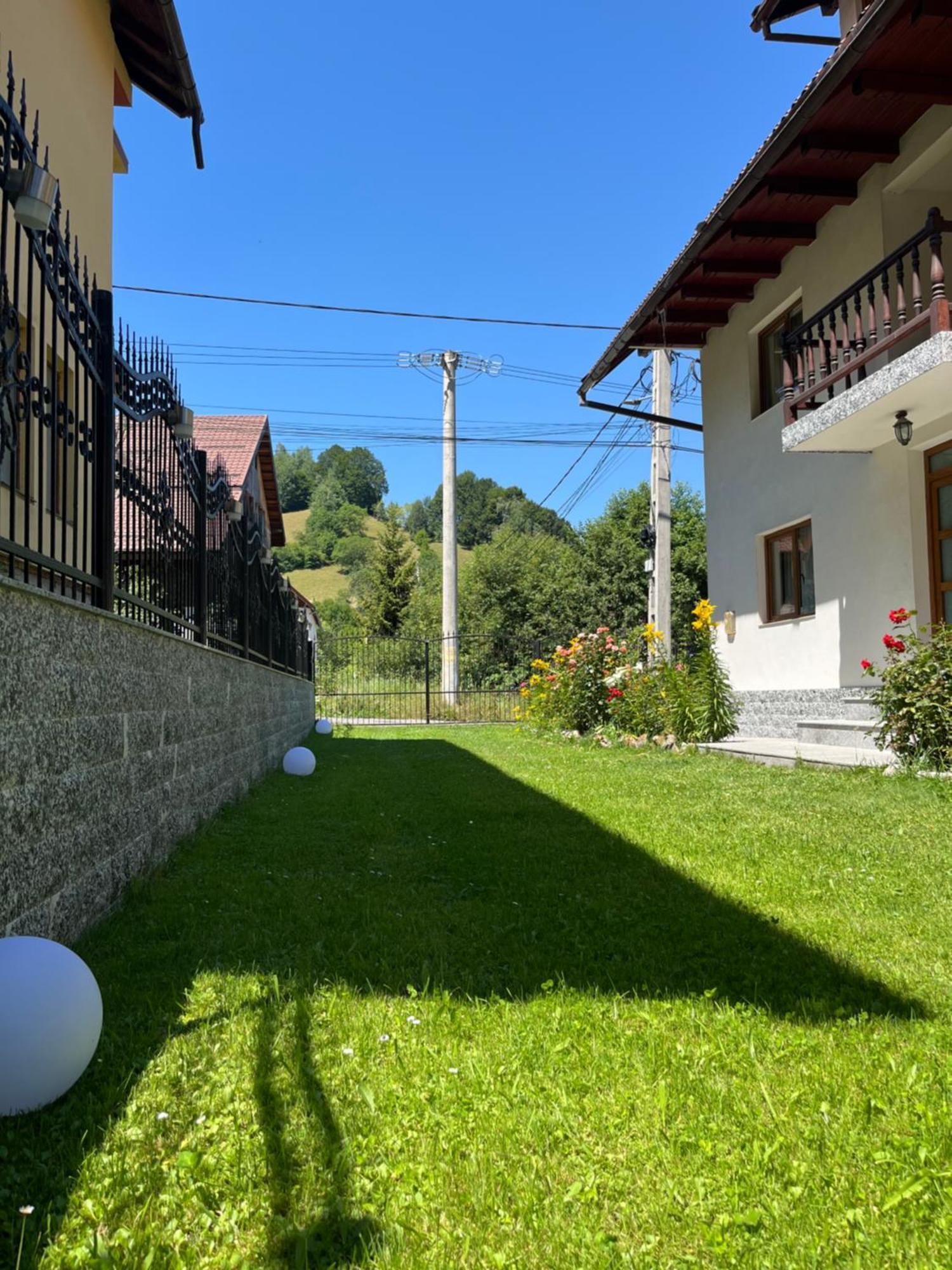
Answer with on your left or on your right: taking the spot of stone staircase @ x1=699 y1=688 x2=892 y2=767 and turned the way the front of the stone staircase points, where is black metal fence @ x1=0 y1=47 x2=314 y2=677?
on your left

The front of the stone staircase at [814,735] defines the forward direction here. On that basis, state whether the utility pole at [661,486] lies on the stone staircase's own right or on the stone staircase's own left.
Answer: on the stone staircase's own right

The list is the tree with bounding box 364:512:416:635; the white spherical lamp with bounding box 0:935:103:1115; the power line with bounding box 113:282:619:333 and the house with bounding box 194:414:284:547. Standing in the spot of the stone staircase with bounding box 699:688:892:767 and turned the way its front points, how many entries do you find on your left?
1

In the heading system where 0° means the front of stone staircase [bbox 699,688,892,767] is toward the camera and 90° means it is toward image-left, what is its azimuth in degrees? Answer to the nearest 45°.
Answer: approximately 90°

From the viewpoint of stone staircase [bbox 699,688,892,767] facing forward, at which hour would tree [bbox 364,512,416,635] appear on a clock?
The tree is roughly at 2 o'clock from the stone staircase.

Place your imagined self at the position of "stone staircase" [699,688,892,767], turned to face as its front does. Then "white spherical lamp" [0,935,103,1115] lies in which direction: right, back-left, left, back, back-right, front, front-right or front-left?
left

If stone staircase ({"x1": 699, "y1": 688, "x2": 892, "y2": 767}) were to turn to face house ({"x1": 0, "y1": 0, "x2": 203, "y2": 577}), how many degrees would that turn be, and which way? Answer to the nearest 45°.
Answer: approximately 45° to its left

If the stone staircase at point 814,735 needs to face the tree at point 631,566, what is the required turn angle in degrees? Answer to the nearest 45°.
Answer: approximately 90° to its right

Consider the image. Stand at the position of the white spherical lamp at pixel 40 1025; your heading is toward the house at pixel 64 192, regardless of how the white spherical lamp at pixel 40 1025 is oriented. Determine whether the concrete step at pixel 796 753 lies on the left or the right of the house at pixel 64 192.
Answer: right

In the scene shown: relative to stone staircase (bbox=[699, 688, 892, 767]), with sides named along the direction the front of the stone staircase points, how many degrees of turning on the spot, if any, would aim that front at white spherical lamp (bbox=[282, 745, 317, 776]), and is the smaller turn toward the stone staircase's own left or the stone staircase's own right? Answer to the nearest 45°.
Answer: approximately 45° to the stone staircase's own left

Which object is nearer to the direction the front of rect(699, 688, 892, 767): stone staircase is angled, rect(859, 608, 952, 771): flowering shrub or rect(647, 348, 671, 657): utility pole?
the utility pole

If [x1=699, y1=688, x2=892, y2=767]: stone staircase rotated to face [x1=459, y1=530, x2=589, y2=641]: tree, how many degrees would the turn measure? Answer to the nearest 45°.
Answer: approximately 90° to its right

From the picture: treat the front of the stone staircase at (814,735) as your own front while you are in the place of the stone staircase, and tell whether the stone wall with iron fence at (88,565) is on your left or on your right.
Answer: on your left
